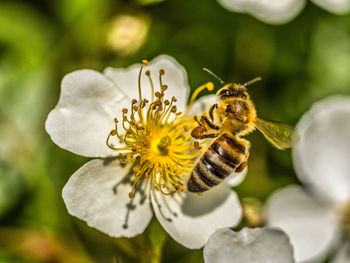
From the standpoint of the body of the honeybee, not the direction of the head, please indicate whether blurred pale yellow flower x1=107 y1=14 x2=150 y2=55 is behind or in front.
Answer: in front

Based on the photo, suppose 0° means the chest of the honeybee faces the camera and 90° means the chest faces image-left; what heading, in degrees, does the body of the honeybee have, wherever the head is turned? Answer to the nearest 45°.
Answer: approximately 180°

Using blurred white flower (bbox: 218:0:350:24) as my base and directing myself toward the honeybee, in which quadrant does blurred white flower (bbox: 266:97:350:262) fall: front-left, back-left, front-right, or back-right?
front-left

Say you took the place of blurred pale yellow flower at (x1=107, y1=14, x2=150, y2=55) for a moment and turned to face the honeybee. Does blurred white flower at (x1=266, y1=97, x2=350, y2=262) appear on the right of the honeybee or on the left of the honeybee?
left

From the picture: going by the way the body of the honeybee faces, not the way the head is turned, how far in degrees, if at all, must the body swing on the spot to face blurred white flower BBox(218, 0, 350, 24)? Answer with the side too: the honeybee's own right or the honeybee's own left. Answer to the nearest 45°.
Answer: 0° — it already faces it
